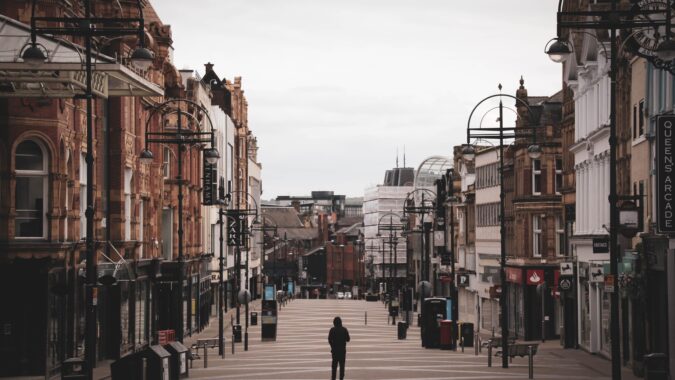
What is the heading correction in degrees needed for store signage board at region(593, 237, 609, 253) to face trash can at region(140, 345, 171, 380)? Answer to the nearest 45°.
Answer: approximately 45° to its right

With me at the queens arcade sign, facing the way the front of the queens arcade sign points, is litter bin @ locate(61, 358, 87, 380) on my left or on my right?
on my right

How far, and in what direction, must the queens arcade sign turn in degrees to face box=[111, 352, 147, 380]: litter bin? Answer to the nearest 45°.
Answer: approximately 45° to its right

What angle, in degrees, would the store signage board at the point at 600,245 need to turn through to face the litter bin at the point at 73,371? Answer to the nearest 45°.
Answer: approximately 45° to its right

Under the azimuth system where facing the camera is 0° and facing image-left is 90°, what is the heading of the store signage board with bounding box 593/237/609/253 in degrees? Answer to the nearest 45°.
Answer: approximately 0°

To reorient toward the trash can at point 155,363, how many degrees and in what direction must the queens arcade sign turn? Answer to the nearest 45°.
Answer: approximately 90° to its right

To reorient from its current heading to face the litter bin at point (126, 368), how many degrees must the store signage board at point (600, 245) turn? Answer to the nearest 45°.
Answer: approximately 45° to its right

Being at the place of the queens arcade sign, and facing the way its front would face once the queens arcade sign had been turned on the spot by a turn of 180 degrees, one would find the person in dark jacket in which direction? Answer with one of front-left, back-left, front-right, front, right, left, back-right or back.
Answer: left
